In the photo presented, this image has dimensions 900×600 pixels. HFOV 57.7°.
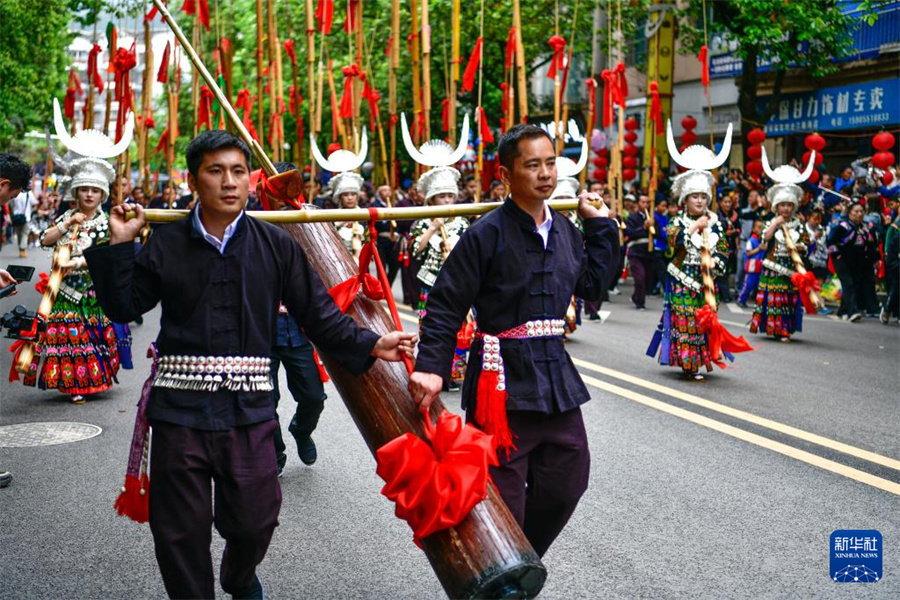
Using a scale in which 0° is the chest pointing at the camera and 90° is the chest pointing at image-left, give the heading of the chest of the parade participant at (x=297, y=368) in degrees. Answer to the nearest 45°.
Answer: approximately 0°

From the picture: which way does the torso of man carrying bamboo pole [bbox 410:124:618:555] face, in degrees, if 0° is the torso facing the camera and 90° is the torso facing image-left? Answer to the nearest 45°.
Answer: approximately 315°

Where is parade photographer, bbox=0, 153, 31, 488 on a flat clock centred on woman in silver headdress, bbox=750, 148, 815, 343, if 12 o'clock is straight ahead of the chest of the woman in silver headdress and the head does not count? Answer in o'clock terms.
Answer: The parade photographer is roughly at 1 o'clock from the woman in silver headdress.

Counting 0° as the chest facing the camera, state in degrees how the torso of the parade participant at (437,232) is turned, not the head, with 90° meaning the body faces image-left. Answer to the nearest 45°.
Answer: approximately 0°
